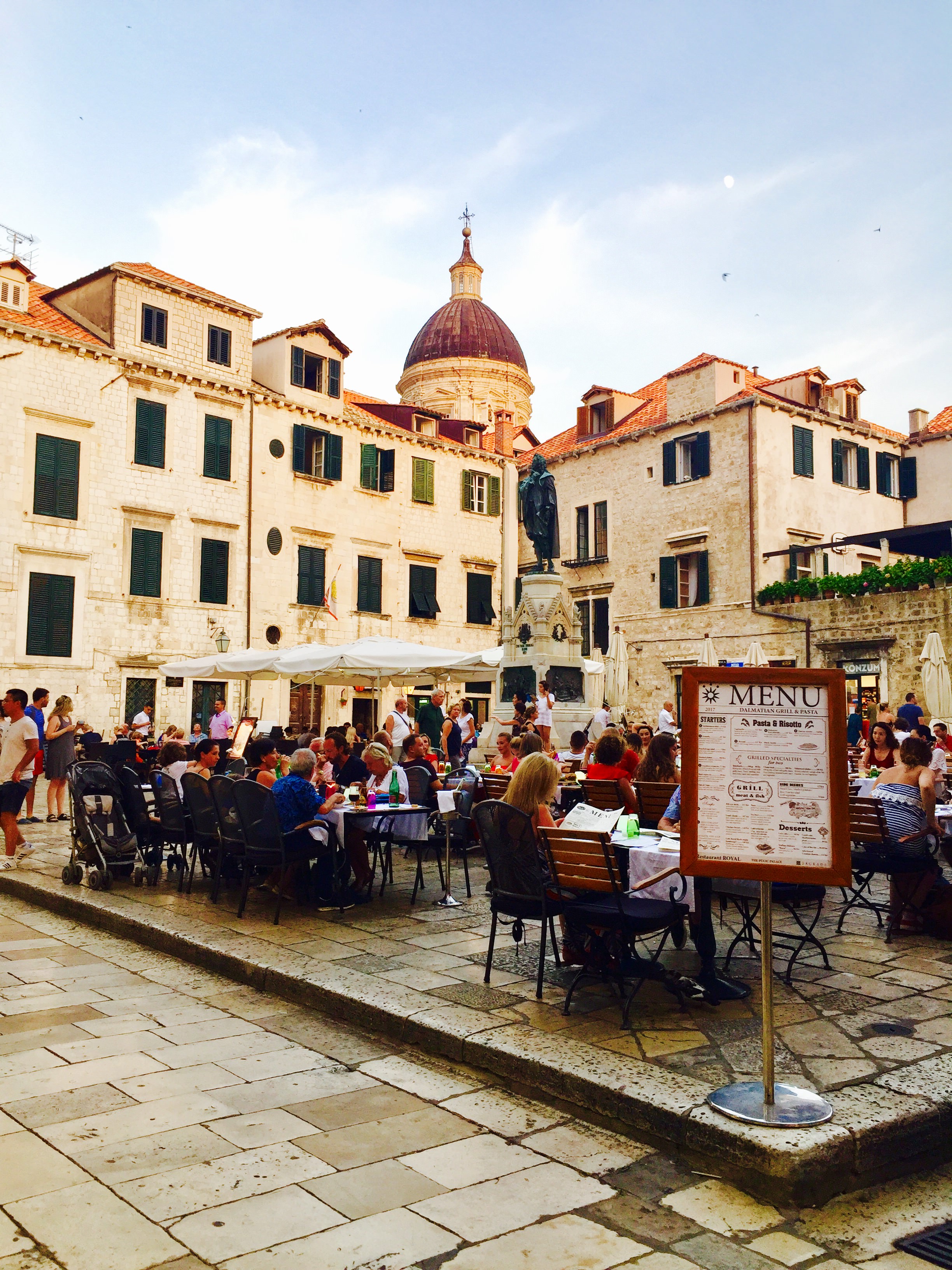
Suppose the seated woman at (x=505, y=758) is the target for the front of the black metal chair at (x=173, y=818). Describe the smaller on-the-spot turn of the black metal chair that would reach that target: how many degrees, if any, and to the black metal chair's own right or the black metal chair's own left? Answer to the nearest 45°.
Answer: approximately 45° to the black metal chair's own right

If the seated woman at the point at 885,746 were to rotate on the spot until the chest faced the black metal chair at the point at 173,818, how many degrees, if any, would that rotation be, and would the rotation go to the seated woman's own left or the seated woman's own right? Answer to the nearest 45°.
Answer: approximately 45° to the seated woman's own right

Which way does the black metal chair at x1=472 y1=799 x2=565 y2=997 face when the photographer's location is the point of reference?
facing away from the viewer and to the right of the viewer

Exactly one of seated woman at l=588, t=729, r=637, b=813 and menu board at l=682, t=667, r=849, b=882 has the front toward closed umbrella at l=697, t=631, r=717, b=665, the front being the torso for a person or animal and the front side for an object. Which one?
the seated woman

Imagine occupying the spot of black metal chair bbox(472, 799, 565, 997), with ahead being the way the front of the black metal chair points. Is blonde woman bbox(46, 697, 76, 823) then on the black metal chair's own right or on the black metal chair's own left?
on the black metal chair's own left

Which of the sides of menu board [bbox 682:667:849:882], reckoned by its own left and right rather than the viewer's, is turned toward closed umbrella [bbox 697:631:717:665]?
back

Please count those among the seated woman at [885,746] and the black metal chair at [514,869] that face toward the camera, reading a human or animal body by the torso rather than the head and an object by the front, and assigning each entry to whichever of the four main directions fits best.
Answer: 1

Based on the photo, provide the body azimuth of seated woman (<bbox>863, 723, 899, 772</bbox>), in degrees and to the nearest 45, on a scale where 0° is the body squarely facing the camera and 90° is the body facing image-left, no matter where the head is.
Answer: approximately 0°

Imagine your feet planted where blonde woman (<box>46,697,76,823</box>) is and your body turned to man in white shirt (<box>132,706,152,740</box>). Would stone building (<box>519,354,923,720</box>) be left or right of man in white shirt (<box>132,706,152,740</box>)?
right

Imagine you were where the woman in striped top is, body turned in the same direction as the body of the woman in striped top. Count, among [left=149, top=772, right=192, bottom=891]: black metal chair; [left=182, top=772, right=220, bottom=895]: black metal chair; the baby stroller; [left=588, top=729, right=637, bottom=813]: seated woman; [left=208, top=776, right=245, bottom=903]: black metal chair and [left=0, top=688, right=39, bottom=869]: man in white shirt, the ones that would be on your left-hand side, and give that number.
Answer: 6
